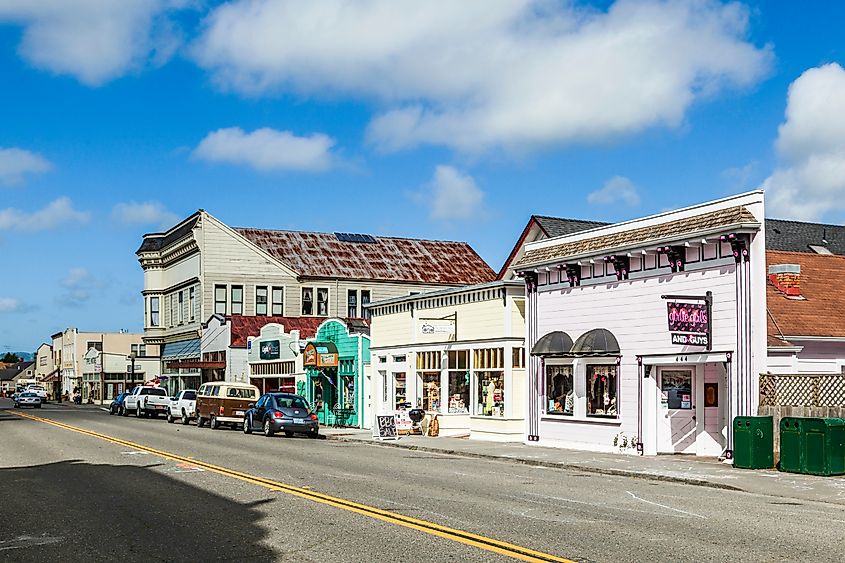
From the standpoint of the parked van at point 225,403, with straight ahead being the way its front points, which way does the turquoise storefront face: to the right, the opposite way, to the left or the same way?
to the left

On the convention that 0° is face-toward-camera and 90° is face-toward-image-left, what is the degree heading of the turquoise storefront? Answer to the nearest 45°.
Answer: approximately 45°

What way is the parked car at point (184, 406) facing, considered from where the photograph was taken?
facing away from the viewer and to the left of the viewer

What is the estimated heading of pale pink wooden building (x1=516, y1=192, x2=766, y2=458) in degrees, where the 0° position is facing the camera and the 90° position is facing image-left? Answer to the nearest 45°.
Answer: approximately 45°

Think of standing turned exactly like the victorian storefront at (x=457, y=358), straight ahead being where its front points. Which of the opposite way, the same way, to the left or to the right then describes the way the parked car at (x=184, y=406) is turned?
to the right

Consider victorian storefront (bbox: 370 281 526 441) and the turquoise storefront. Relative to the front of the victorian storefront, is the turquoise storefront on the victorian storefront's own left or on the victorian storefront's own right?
on the victorian storefront's own right
